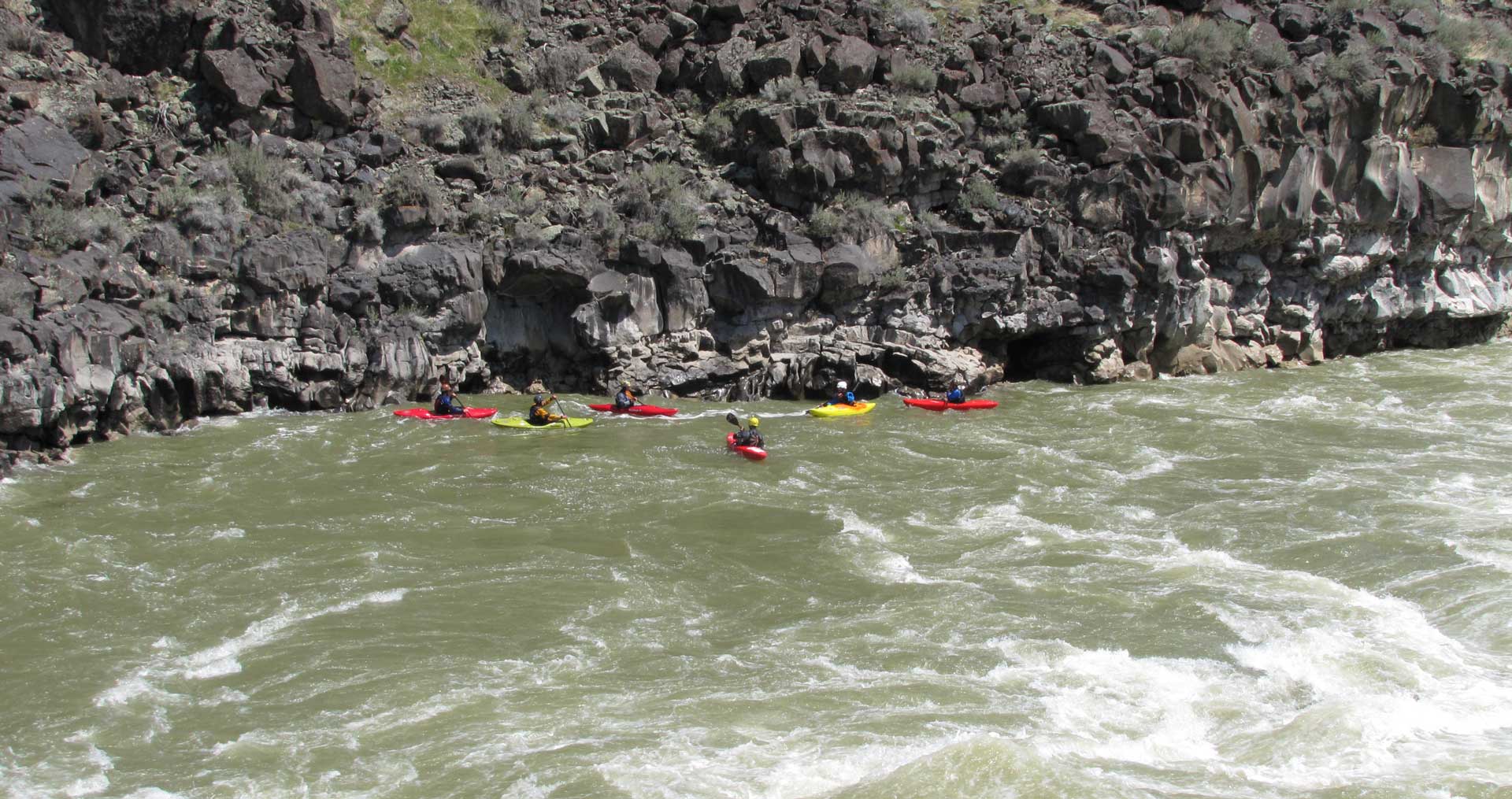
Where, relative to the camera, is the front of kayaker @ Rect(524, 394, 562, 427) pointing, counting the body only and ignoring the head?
to the viewer's right

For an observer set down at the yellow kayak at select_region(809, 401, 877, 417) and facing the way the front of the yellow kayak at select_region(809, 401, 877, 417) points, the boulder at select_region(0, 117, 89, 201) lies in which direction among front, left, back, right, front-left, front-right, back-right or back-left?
back

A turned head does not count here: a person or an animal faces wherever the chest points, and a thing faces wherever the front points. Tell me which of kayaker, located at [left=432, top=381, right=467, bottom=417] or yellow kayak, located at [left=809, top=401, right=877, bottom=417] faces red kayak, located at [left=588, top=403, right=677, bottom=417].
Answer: the kayaker

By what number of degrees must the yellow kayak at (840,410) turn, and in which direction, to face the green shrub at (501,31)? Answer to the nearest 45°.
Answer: approximately 45° to its right

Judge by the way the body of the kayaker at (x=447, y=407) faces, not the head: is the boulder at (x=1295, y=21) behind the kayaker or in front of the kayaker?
in front

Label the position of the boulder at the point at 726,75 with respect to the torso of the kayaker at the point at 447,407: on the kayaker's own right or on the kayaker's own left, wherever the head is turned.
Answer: on the kayaker's own left

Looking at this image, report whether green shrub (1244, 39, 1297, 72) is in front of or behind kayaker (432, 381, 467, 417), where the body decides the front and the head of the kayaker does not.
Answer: in front
